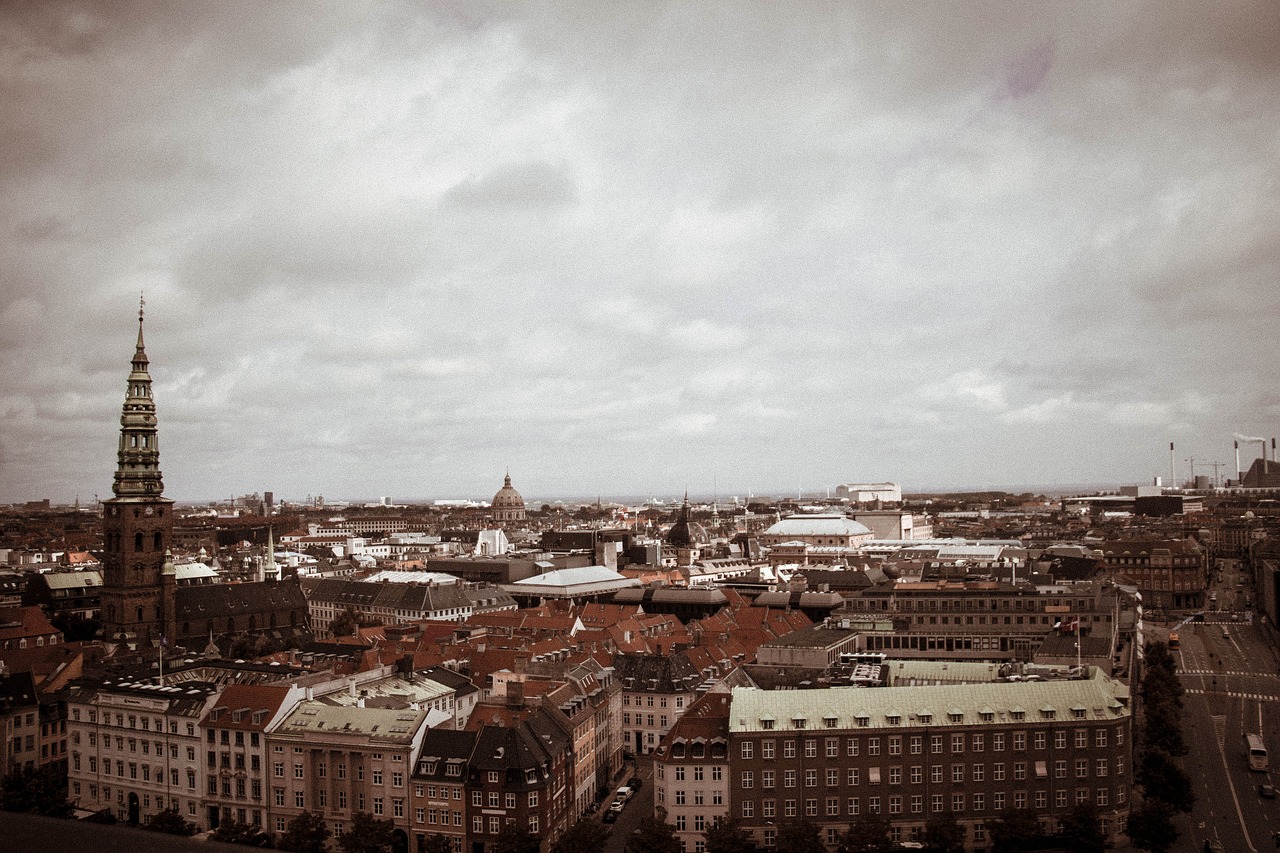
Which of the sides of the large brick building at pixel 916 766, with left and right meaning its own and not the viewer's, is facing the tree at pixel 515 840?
right

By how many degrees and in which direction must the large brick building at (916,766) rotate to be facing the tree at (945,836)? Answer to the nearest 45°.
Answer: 0° — it already faces it

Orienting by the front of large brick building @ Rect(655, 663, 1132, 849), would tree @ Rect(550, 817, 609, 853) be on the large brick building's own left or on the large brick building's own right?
on the large brick building's own right

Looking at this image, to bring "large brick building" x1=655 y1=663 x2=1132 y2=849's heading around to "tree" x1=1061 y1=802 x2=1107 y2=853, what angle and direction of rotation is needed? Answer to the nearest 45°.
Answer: approximately 90° to its left

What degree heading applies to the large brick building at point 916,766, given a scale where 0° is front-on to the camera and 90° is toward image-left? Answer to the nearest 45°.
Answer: approximately 0°

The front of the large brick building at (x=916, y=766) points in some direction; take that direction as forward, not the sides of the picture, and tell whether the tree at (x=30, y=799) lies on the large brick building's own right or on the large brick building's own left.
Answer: on the large brick building's own right

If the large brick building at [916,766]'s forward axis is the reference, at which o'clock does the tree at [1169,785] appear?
The tree is roughly at 8 o'clock from the large brick building.

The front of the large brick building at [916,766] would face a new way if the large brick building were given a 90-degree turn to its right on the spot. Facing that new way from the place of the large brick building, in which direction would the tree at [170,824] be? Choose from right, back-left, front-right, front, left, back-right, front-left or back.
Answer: front

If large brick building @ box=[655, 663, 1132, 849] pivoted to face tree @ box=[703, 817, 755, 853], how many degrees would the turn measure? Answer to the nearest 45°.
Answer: approximately 45° to its right

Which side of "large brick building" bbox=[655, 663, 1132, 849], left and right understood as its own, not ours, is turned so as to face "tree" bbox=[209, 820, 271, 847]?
right
